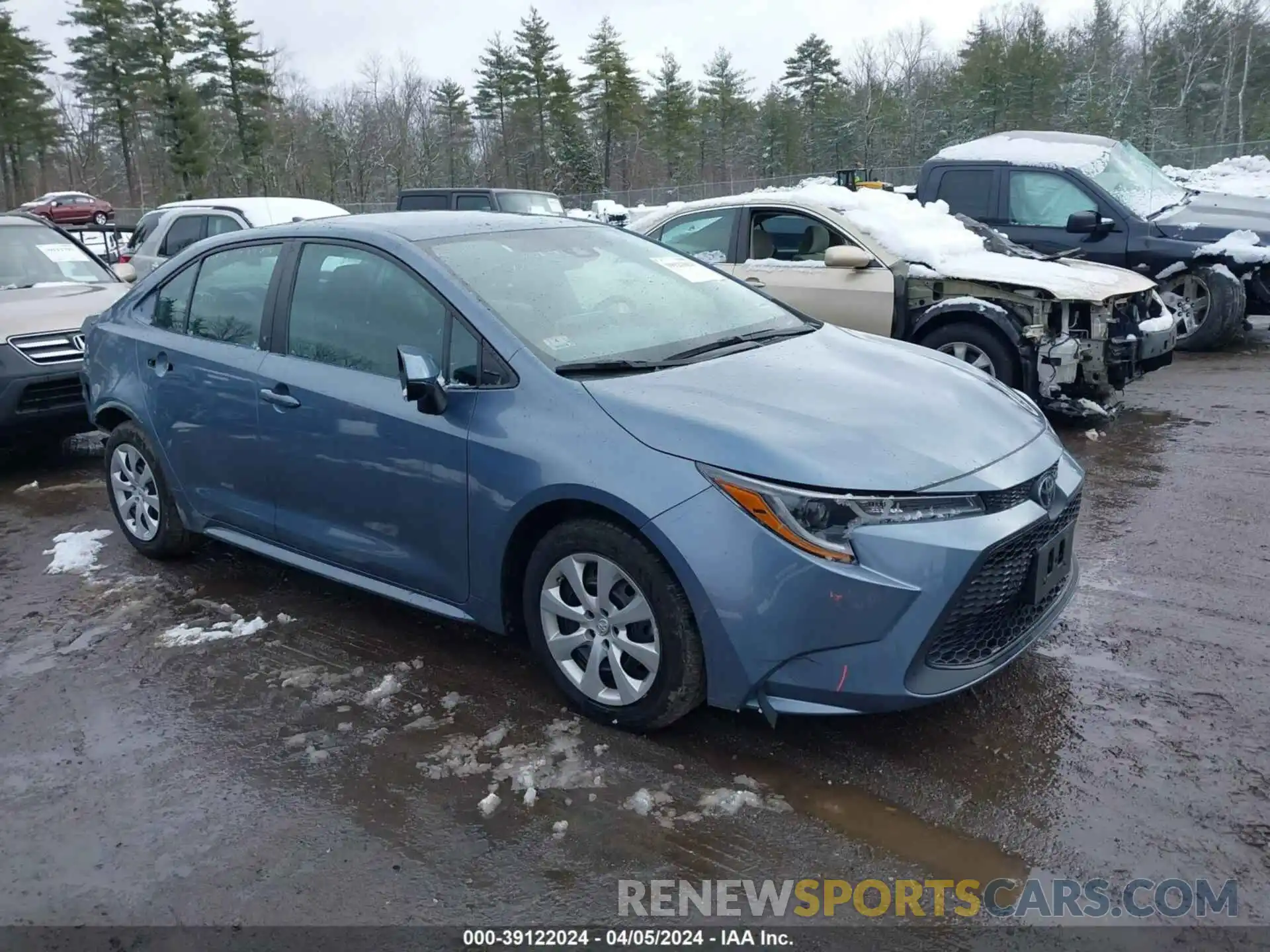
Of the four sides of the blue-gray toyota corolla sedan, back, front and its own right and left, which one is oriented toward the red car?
back

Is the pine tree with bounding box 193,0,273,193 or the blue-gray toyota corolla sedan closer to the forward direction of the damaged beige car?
the blue-gray toyota corolla sedan

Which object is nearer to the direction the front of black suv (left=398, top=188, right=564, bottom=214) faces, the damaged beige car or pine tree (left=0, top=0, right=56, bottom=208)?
the damaged beige car

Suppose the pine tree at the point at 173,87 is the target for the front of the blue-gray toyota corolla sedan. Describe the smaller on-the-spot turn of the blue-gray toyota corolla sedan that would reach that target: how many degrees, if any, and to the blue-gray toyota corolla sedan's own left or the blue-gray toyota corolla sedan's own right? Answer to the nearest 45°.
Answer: approximately 135° to the blue-gray toyota corolla sedan's own left

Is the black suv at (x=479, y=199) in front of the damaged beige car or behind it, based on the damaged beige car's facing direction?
behind

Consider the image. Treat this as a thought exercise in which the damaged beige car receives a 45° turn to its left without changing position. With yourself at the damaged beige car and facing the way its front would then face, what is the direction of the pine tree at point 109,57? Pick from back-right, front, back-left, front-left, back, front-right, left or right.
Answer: back-left

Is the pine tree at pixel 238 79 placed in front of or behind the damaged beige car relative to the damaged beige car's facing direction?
behind
